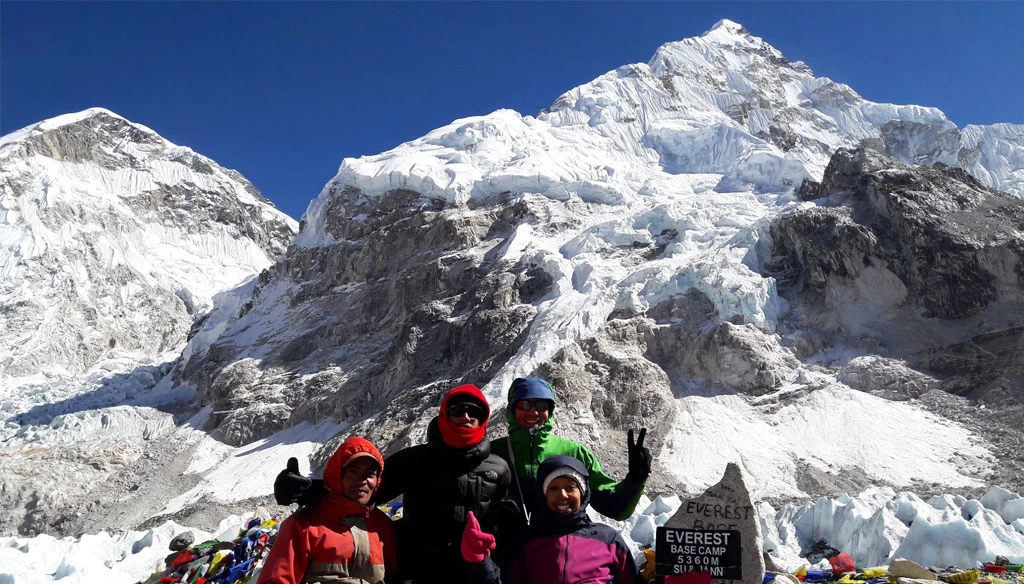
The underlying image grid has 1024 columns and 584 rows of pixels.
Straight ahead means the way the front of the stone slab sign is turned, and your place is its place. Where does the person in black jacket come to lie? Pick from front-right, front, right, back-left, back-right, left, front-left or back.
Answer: front-right

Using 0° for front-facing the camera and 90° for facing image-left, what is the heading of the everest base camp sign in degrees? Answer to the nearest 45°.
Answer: approximately 0°

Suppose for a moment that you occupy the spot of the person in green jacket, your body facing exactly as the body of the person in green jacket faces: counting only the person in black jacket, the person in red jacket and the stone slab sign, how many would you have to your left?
1

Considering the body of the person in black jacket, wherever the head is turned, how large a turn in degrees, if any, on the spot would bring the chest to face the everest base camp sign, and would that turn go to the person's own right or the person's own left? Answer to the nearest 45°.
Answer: approximately 90° to the person's own left

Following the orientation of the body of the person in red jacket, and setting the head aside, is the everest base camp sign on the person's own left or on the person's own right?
on the person's own left

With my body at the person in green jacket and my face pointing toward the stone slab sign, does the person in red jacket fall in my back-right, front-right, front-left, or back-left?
back-right

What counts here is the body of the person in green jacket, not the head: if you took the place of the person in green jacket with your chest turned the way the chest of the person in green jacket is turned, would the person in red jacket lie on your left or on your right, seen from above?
on your right

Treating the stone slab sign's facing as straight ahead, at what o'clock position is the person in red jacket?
The person in red jacket is roughly at 2 o'clock from the stone slab sign.
